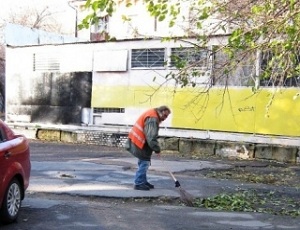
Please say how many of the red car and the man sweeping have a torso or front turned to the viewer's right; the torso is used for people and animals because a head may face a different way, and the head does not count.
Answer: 1

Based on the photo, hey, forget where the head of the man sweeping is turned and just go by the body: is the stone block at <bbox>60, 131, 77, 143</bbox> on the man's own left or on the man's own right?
on the man's own left

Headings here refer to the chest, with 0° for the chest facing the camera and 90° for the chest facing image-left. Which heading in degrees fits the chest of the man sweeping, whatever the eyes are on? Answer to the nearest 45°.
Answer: approximately 270°

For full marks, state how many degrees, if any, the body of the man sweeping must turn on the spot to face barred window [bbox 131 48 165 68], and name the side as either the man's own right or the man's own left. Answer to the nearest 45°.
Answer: approximately 90° to the man's own left

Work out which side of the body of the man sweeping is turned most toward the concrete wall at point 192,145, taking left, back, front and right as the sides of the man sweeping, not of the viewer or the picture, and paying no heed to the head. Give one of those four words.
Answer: left

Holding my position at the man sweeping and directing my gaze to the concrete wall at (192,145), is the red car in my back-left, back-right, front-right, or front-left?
back-left
